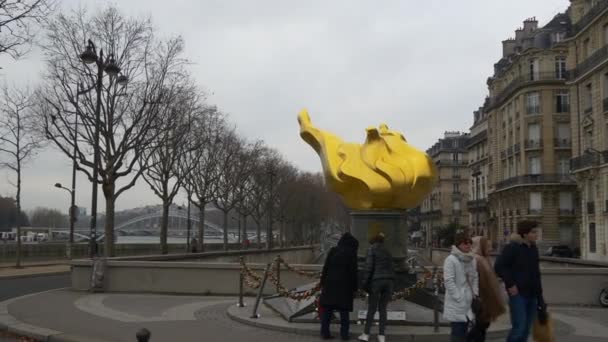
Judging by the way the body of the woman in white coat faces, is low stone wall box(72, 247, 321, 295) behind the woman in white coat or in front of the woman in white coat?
behind

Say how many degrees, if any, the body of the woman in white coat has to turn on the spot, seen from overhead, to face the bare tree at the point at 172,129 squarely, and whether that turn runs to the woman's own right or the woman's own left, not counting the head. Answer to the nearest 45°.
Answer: approximately 180°

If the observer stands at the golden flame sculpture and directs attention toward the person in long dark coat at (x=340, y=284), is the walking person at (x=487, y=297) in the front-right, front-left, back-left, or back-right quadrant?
front-left

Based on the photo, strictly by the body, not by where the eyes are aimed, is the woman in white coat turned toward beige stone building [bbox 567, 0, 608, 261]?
no

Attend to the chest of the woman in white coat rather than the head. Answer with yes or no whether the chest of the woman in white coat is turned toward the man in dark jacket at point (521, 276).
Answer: no

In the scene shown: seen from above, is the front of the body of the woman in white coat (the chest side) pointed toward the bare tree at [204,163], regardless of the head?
no

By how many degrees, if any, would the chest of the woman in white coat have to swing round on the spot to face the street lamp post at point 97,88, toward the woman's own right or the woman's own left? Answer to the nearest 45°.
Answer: approximately 180°

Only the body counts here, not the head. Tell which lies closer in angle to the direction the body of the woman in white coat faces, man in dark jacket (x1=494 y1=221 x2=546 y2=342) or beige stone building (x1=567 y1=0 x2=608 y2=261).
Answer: the man in dark jacket

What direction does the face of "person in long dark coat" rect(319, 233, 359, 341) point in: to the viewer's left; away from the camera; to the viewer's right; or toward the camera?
away from the camera
